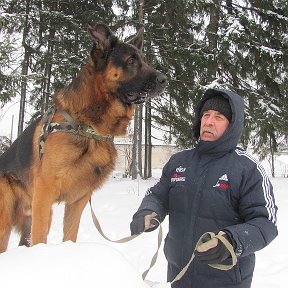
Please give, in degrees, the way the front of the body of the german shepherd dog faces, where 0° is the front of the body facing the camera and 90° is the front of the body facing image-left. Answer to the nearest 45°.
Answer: approximately 315°

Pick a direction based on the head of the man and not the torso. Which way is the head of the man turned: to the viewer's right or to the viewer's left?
to the viewer's left

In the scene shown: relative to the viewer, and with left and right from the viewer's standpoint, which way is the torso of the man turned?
facing the viewer and to the left of the viewer
